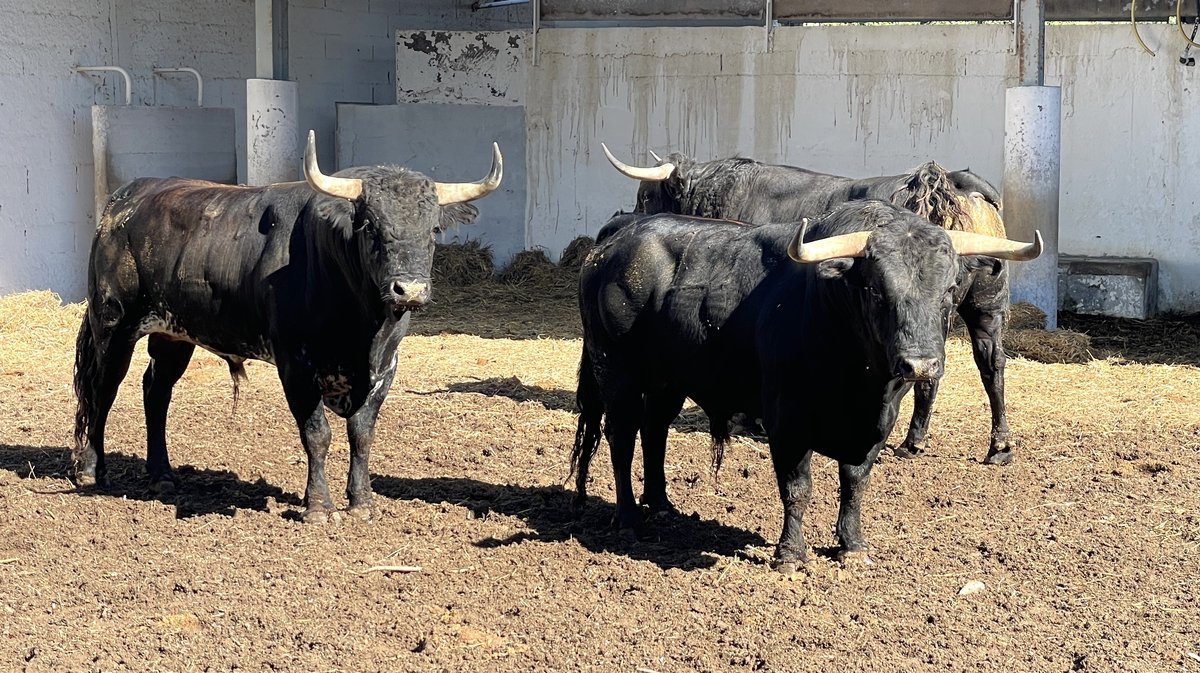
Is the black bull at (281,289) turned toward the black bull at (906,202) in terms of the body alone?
no

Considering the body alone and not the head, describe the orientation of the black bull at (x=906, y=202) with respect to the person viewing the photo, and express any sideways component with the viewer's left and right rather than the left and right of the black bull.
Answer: facing to the left of the viewer

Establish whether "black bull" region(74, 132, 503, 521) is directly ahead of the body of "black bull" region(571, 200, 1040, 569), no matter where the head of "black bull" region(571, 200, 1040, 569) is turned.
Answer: no

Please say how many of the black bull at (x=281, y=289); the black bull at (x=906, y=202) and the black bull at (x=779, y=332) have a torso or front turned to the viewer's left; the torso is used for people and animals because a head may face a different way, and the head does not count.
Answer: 1

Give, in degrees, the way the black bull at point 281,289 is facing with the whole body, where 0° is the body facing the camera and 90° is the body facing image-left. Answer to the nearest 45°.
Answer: approximately 315°

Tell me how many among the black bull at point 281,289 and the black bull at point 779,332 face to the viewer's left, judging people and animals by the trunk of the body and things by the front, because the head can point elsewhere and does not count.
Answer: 0

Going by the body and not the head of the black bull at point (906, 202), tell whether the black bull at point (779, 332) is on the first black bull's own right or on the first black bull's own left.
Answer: on the first black bull's own left

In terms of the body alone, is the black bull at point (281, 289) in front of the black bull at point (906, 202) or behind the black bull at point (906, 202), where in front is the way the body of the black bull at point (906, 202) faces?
in front

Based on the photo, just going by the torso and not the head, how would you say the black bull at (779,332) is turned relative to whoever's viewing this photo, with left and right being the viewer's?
facing the viewer and to the right of the viewer

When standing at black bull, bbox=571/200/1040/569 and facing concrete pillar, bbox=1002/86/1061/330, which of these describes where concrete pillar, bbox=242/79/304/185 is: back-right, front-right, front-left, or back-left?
front-left

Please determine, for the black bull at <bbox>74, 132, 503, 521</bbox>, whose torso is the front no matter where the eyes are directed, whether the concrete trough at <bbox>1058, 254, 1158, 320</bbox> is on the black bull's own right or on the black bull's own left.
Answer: on the black bull's own left

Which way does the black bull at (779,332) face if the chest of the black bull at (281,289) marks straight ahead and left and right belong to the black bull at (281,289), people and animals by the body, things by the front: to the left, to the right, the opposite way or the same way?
the same way

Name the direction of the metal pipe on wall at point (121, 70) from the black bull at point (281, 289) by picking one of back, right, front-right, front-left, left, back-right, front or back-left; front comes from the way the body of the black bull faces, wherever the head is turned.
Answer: back-left

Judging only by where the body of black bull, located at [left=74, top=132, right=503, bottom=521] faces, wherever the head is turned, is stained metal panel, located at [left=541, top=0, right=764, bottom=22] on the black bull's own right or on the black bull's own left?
on the black bull's own left

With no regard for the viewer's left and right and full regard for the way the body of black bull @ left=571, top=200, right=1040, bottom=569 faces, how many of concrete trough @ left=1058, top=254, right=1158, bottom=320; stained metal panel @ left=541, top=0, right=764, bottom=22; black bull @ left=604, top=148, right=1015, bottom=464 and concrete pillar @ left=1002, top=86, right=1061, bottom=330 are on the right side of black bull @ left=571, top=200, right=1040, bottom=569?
0

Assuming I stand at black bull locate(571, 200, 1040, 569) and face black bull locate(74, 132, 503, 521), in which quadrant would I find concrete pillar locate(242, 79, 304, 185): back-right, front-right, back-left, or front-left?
front-right

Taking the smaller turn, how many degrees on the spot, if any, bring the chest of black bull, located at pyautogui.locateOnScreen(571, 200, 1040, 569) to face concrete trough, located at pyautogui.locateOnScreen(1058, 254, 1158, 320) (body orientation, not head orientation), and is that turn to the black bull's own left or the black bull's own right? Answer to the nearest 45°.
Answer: approximately 135° to the black bull's own left
